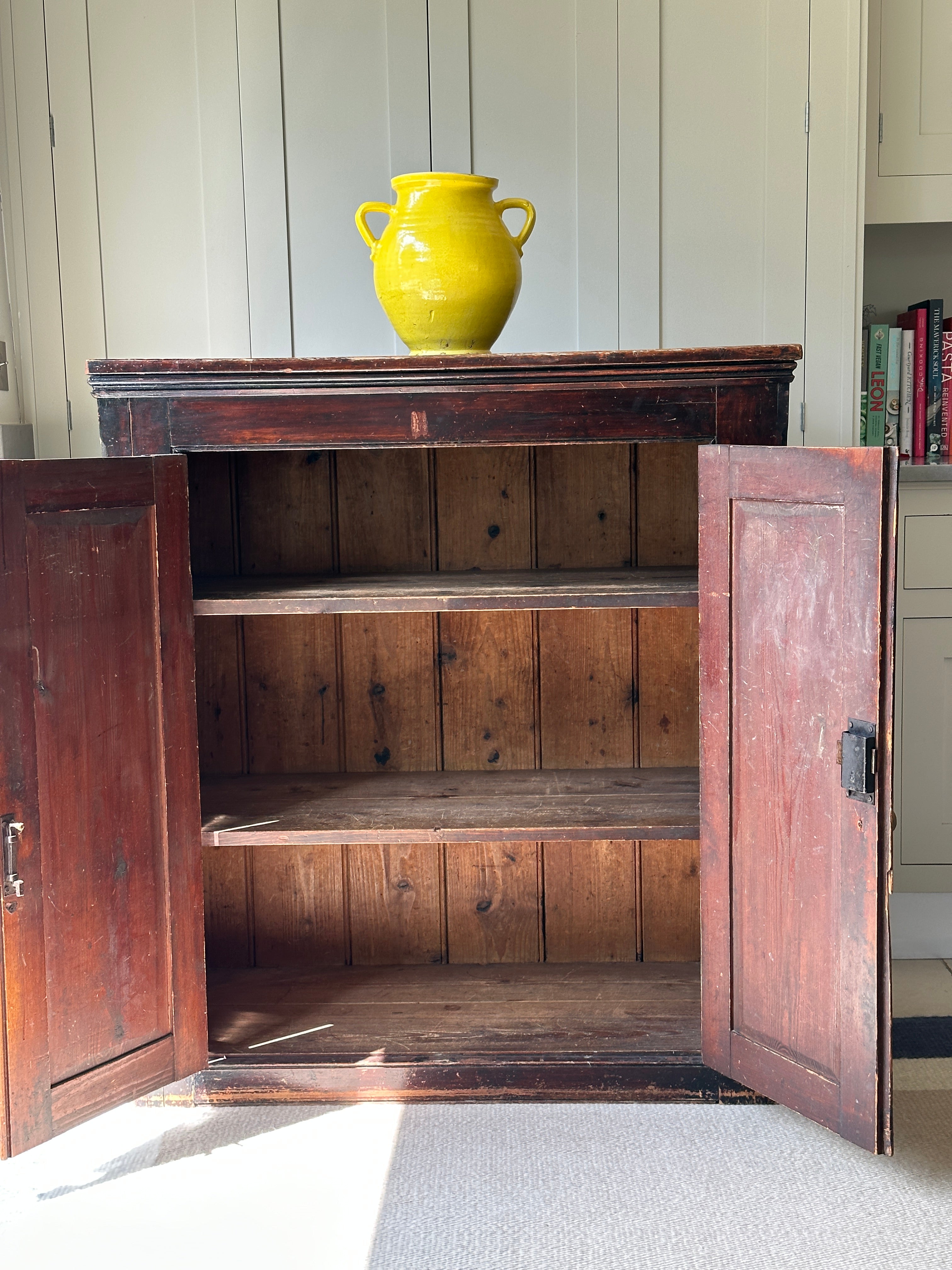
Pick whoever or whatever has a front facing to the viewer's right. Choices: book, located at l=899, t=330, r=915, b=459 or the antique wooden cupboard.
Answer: the book

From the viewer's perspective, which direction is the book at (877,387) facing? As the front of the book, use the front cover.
to the viewer's right

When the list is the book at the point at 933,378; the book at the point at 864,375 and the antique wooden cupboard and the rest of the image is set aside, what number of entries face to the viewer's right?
2

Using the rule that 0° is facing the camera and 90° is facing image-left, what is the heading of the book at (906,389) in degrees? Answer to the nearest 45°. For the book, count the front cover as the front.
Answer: approximately 270°

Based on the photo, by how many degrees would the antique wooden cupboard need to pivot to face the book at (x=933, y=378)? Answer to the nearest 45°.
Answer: approximately 135° to its left

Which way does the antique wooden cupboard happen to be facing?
toward the camera

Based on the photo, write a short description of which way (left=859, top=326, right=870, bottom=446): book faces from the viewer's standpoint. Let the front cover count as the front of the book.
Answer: facing to the right of the viewer

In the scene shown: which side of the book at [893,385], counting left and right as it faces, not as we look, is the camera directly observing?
right
